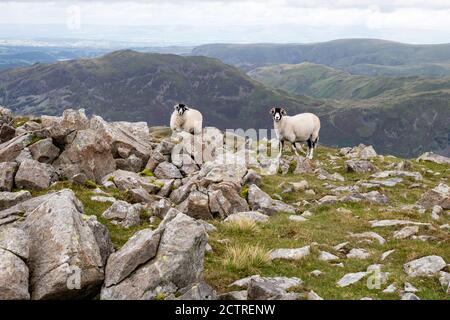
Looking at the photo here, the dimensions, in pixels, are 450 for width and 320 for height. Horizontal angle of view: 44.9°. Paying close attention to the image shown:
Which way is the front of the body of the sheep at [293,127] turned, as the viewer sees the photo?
to the viewer's left

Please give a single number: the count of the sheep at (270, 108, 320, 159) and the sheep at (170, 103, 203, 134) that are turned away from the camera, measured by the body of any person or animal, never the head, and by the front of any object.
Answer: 0

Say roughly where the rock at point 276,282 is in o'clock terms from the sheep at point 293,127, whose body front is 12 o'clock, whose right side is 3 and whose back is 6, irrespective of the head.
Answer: The rock is roughly at 9 o'clock from the sheep.

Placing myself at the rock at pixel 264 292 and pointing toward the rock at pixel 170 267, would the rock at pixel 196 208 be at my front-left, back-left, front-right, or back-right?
front-right

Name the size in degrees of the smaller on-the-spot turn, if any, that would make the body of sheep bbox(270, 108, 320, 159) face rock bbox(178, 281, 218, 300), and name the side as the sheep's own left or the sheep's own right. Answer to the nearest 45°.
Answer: approximately 90° to the sheep's own left

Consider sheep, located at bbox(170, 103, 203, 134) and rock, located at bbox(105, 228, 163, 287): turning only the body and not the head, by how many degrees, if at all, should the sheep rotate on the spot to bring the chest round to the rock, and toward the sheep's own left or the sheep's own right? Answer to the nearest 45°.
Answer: approximately 45° to the sheep's own left

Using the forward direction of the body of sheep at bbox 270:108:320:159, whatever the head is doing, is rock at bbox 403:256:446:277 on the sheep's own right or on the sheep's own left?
on the sheep's own left

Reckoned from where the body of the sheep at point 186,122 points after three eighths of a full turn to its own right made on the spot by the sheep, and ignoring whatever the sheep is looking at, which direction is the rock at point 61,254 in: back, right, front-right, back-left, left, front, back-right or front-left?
back

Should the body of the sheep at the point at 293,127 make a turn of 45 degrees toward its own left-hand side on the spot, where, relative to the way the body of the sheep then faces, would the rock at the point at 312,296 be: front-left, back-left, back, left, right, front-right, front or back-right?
front-left

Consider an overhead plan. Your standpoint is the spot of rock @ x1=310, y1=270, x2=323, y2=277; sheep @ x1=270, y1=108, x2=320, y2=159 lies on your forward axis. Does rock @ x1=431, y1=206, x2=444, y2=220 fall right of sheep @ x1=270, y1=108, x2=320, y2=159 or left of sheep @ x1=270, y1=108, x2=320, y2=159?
right

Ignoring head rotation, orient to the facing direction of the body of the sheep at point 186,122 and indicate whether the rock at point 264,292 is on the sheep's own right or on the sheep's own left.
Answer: on the sheep's own left

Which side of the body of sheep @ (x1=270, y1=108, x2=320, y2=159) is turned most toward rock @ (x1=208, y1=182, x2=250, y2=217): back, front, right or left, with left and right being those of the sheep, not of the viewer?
left

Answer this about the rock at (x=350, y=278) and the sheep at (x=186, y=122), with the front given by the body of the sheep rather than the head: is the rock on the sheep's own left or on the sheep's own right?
on the sheep's own left

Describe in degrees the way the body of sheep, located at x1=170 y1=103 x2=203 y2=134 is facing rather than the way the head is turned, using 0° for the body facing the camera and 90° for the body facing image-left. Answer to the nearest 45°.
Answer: approximately 45°

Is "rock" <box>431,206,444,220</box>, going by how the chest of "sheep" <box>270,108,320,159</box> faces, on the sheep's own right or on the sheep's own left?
on the sheep's own left

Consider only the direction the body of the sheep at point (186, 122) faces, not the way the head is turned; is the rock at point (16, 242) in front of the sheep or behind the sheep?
in front
